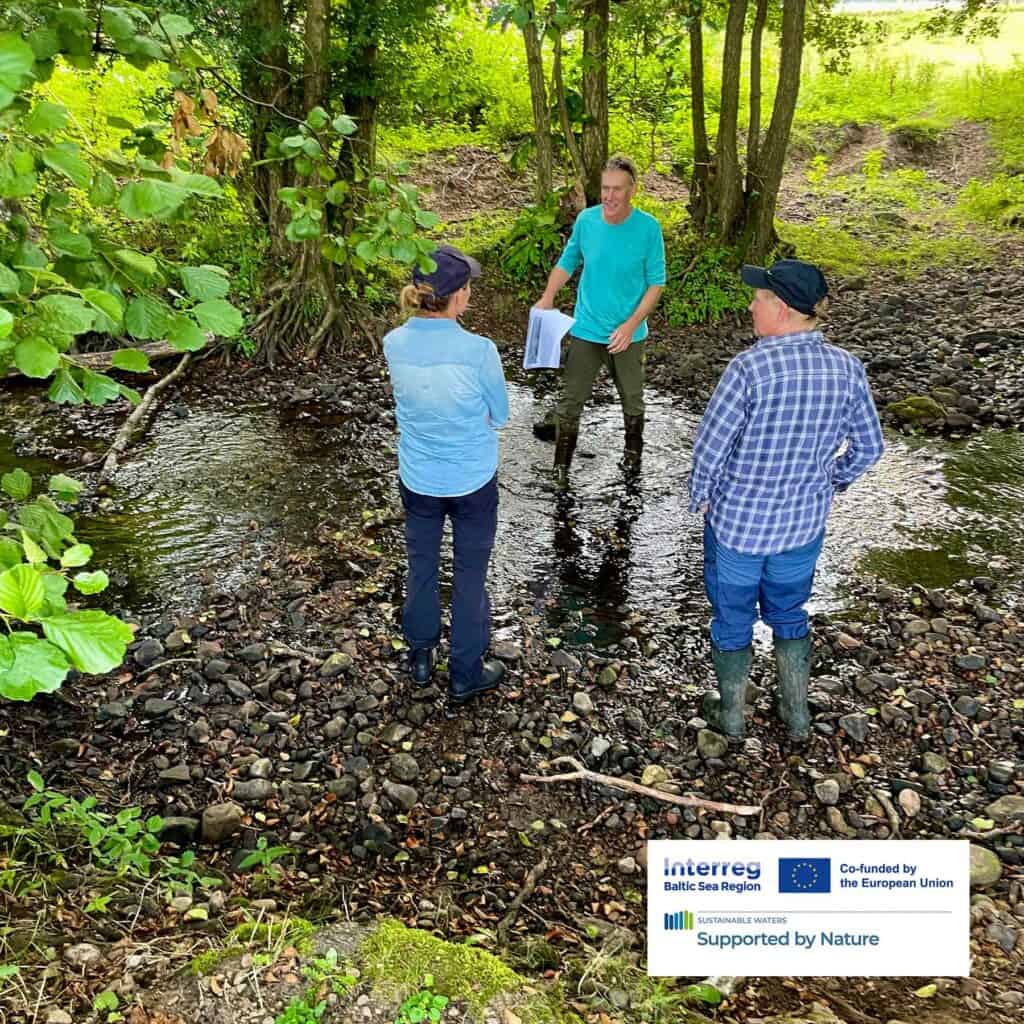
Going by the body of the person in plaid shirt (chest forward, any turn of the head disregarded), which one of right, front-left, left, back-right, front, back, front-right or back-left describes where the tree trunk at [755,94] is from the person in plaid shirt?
front-right

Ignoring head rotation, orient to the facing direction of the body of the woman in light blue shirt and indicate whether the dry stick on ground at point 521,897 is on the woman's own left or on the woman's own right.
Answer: on the woman's own right

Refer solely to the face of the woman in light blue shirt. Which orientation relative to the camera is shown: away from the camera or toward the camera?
away from the camera

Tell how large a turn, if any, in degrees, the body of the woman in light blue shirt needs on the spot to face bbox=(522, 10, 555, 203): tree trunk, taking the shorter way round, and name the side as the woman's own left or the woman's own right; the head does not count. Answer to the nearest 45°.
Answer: approximately 45° to the woman's own left

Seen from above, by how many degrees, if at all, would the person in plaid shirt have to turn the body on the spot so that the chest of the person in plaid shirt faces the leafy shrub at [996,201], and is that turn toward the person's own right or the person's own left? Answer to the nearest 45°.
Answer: approximately 45° to the person's own right

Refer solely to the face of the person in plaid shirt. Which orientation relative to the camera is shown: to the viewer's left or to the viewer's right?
to the viewer's left

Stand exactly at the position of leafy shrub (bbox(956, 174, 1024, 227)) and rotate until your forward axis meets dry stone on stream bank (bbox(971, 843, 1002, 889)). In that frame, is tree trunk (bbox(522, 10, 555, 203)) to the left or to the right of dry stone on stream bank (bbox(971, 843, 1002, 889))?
right

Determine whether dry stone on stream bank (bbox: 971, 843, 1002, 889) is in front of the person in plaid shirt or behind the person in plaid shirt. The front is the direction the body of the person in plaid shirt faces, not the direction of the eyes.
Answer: behind

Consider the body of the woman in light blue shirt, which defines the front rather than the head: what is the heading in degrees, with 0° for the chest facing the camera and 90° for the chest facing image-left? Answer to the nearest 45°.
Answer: approximately 225°

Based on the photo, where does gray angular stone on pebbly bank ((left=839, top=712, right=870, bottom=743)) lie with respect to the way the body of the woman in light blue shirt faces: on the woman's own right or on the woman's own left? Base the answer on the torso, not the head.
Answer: on the woman's own right

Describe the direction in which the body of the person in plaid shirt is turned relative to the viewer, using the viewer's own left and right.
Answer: facing away from the viewer and to the left of the viewer

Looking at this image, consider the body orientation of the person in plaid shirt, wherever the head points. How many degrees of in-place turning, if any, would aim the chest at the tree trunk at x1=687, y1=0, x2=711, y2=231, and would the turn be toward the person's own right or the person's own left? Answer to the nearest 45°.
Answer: approximately 45° to the person's own right
